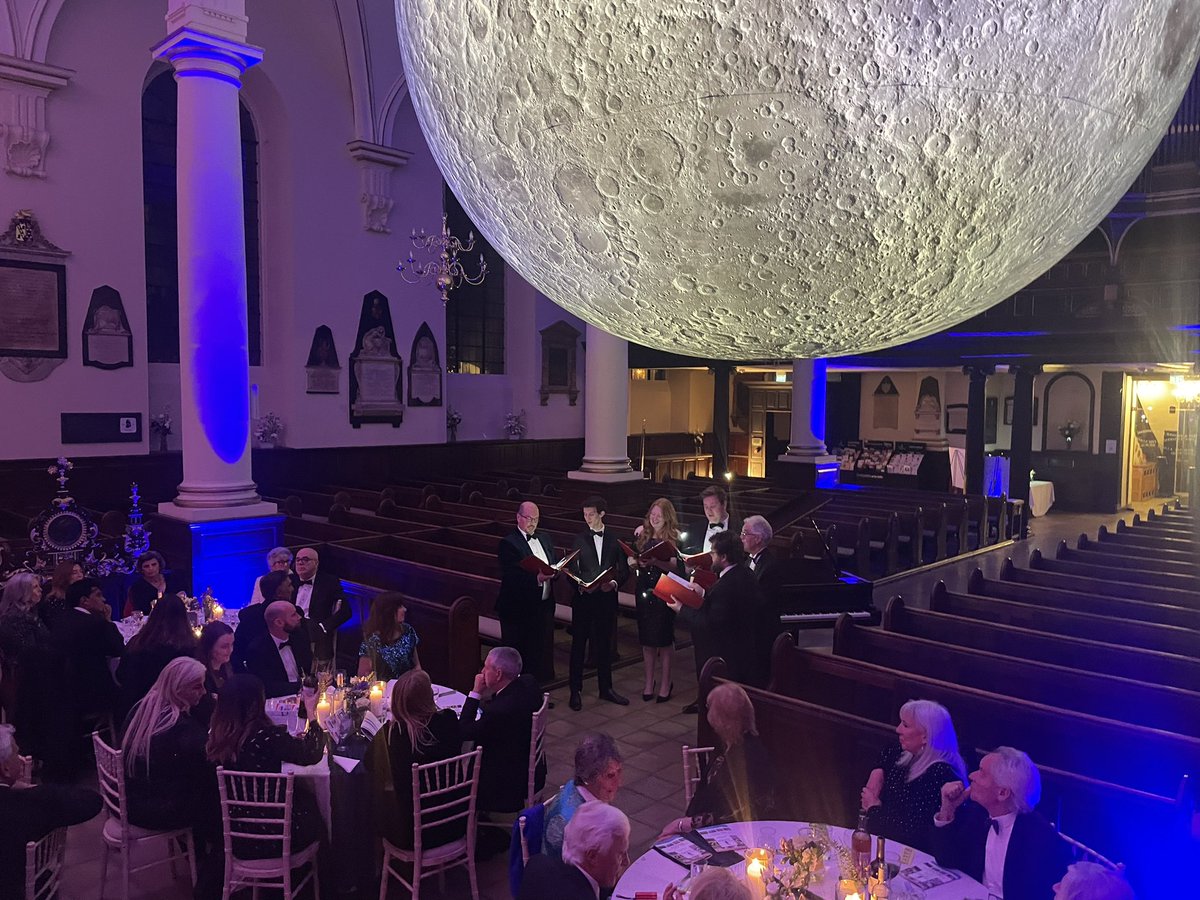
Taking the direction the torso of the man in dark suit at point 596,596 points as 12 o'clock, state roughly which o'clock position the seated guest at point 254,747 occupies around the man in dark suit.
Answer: The seated guest is roughly at 1 o'clock from the man in dark suit.

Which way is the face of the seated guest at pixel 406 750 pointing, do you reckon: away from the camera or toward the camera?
away from the camera

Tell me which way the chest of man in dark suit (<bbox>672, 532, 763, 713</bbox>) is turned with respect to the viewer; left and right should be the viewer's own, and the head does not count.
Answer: facing to the left of the viewer

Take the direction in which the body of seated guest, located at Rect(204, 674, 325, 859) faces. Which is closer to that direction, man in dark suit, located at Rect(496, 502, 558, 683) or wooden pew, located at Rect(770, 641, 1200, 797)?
the man in dark suit

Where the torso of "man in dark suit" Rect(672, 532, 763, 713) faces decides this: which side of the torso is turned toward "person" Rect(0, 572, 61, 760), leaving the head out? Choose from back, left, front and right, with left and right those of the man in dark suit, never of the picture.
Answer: front

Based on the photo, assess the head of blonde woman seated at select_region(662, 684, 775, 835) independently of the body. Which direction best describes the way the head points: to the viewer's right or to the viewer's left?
to the viewer's left

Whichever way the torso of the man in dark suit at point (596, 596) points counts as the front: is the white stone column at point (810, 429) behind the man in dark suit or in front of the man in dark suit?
behind

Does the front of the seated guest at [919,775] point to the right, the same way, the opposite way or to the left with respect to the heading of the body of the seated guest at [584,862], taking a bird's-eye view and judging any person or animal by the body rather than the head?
the opposite way

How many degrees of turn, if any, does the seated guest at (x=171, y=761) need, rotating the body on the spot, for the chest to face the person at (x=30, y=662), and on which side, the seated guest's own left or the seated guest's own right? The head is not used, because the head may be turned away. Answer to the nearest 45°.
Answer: approximately 90° to the seated guest's own left

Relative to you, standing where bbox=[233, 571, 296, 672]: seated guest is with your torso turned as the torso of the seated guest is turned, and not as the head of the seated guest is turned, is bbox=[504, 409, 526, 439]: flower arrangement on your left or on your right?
on your left

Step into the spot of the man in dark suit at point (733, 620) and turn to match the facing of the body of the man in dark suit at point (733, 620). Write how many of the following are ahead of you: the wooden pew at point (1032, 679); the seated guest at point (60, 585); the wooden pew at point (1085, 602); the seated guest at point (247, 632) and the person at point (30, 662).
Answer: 3

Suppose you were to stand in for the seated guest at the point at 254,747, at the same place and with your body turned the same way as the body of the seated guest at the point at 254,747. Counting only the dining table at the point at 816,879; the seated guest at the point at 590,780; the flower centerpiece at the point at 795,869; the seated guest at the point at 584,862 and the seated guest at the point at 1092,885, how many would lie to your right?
5

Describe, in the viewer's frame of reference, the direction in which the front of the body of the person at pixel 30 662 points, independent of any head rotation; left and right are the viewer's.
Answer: facing to the right of the viewer
